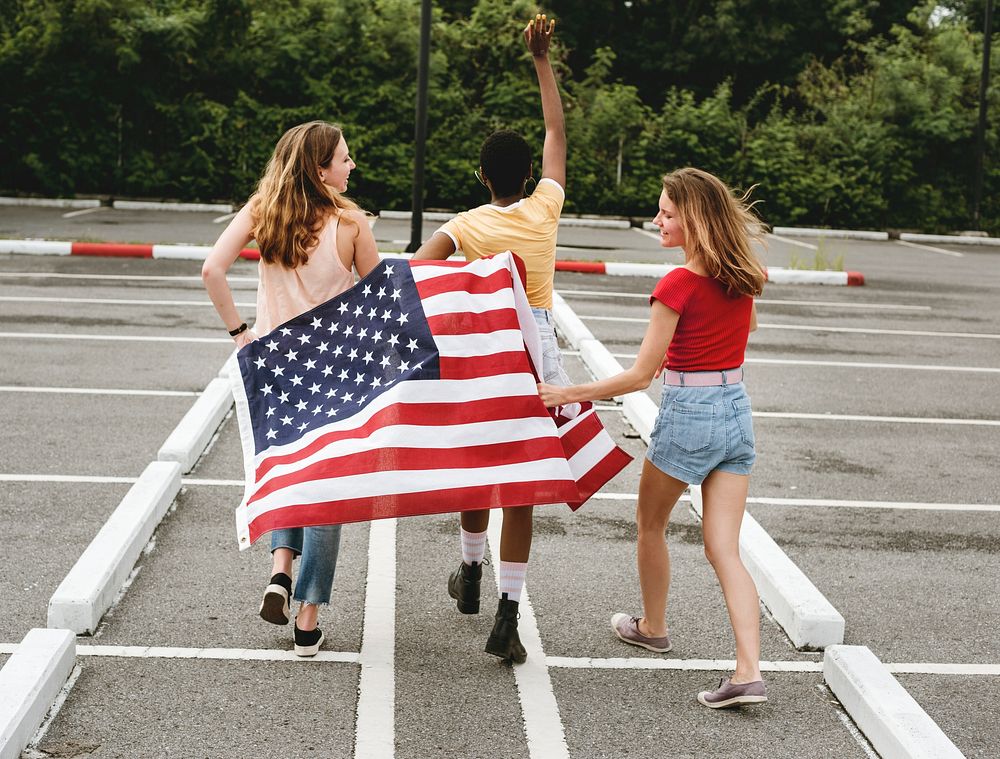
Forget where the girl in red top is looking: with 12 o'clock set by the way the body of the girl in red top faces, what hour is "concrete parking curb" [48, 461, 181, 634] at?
The concrete parking curb is roughly at 11 o'clock from the girl in red top.

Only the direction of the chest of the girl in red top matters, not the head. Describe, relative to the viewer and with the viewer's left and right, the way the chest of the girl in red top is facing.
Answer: facing away from the viewer and to the left of the viewer

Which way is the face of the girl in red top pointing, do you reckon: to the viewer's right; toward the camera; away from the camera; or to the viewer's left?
to the viewer's left

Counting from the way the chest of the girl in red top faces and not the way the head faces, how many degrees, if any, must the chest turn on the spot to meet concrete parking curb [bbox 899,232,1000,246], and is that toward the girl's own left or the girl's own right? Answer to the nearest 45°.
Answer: approximately 45° to the girl's own right

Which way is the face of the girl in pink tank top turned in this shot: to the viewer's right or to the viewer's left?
to the viewer's right

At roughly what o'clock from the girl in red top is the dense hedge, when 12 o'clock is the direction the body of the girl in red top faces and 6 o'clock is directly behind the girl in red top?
The dense hedge is roughly at 1 o'clock from the girl in red top.

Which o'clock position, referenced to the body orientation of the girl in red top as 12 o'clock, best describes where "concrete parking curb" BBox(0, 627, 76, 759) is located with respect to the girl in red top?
The concrete parking curb is roughly at 10 o'clock from the girl in red top.
